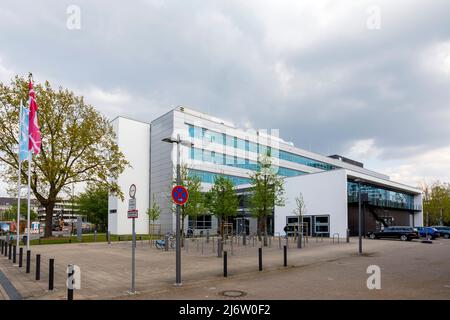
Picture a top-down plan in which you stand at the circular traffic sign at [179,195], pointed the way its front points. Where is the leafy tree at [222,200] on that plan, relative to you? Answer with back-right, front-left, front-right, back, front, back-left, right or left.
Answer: back

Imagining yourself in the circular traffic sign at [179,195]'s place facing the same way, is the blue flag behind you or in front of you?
behind

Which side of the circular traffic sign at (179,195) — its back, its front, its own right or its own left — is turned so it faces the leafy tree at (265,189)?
back

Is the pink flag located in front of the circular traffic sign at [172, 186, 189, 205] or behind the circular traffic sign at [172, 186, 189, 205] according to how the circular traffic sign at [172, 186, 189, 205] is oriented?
behind

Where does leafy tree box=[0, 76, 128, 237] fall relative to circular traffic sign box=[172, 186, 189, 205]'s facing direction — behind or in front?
behind

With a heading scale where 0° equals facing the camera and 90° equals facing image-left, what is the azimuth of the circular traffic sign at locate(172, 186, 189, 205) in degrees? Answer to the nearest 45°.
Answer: approximately 0°

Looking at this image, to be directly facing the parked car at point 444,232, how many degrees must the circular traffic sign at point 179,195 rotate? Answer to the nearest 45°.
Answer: approximately 135° to its left
